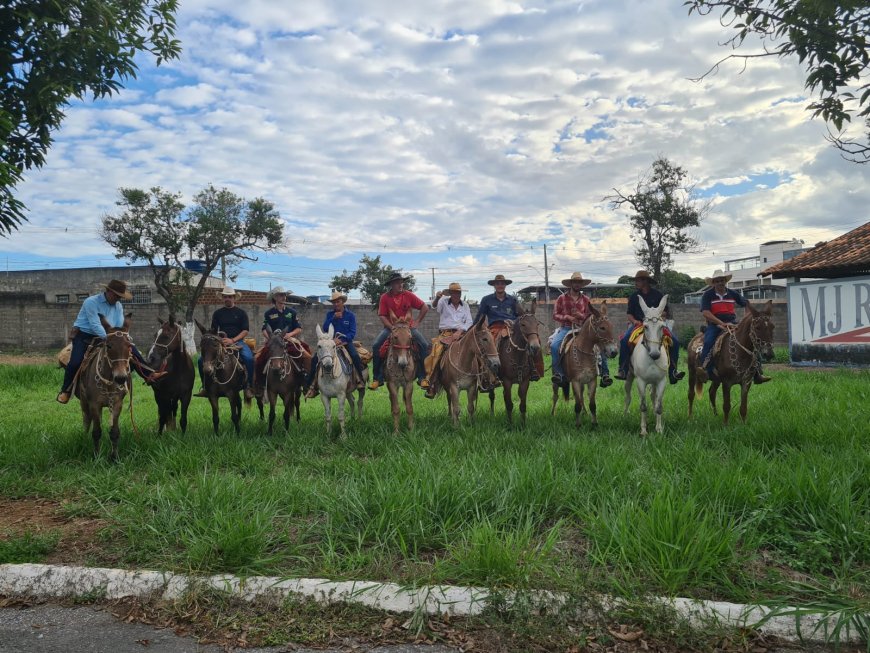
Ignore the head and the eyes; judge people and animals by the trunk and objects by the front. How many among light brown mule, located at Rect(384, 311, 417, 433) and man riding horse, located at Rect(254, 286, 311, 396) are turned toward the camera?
2

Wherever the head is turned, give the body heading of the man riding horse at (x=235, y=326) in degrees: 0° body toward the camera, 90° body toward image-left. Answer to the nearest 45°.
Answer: approximately 0°

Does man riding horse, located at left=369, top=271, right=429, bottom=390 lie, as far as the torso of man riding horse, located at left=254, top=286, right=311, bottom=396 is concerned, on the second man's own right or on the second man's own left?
on the second man's own left

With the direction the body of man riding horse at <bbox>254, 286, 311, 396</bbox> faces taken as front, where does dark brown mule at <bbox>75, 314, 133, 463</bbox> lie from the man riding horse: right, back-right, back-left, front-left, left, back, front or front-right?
front-right

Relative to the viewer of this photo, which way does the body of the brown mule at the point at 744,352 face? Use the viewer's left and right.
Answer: facing the viewer and to the right of the viewer

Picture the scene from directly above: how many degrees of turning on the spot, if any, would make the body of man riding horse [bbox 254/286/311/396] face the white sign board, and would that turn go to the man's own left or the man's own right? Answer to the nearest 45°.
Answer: approximately 90° to the man's own left

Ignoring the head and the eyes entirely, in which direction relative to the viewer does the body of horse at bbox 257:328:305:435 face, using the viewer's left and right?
facing the viewer

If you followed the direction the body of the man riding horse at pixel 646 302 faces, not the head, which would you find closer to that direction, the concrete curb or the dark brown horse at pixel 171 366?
the concrete curb

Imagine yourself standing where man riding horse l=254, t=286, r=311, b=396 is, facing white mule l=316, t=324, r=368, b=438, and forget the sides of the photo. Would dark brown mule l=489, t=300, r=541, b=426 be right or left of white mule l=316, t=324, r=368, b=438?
left
